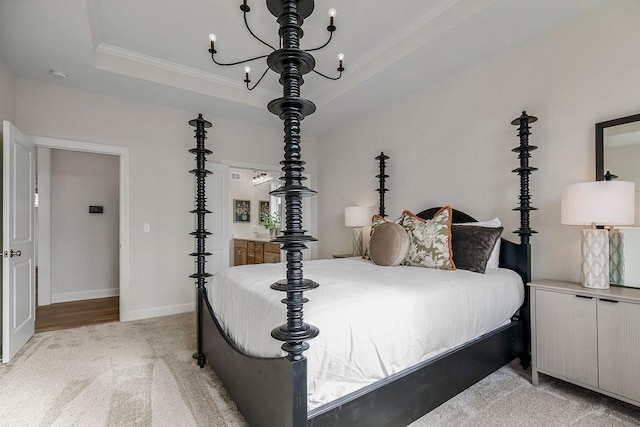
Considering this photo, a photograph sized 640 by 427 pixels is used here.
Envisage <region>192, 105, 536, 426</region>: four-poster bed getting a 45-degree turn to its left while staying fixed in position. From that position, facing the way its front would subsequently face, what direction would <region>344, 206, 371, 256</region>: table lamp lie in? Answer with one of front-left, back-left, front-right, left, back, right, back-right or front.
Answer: back

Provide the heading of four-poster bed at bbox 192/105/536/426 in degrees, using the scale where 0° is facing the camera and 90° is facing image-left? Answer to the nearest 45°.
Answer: approximately 45°

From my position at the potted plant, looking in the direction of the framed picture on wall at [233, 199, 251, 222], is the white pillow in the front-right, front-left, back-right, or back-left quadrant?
back-left

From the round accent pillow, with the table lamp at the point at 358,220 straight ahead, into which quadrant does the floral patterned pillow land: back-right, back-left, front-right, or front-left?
back-right

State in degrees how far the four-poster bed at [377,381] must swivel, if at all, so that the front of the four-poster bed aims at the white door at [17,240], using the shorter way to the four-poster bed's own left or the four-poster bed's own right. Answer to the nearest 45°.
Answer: approximately 45° to the four-poster bed's own right

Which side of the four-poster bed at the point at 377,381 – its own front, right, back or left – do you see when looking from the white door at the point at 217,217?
right

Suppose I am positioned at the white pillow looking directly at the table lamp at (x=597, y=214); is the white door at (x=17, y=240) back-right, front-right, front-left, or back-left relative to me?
back-right
